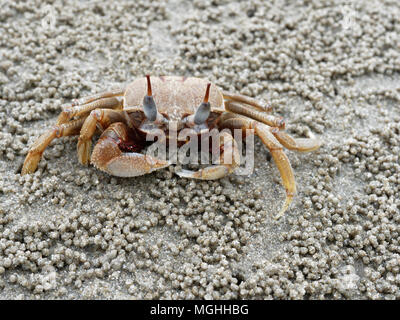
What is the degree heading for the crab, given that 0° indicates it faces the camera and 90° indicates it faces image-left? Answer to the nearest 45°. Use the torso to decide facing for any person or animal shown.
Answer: approximately 0°
